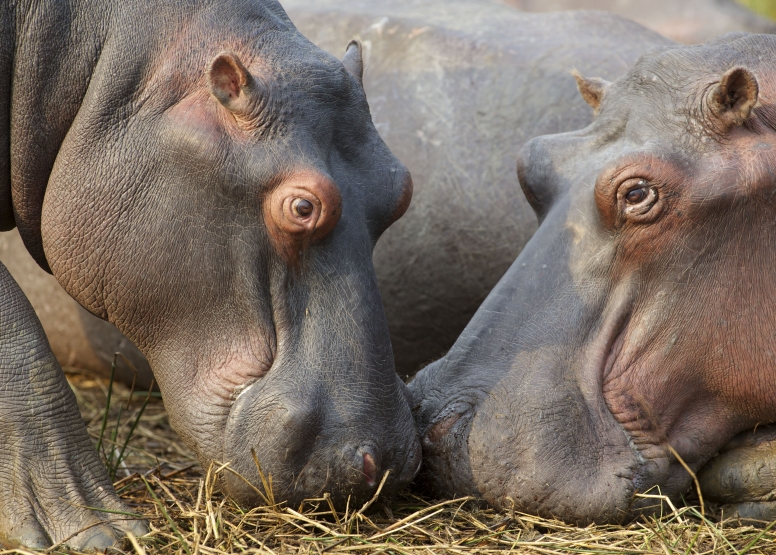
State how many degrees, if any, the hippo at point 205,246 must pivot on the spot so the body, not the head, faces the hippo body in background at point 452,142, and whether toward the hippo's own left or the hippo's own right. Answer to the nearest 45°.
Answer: approximately 90° to the hippo's own left

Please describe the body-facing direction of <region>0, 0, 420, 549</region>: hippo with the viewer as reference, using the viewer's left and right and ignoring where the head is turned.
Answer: facing the viewer and to the right of the viewer

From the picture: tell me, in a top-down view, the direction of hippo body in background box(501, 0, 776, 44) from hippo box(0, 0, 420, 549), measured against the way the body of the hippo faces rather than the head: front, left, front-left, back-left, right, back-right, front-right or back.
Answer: left
